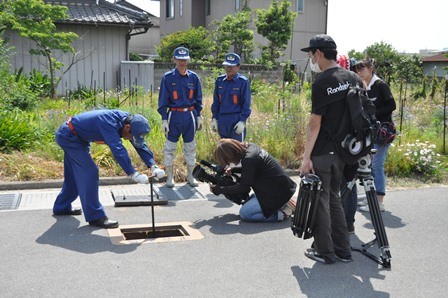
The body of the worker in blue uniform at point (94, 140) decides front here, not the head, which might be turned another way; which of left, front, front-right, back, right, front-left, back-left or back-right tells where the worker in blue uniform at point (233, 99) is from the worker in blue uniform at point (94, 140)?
front-left

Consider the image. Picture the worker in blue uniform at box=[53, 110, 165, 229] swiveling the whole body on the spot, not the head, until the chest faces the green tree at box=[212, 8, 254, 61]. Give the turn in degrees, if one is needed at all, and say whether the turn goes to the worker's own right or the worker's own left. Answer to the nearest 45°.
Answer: approximately 90° to the worker's own left

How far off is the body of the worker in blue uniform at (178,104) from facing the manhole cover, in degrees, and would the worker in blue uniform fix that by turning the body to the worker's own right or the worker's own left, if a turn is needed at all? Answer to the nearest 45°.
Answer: approximately 45° to the worker's own right

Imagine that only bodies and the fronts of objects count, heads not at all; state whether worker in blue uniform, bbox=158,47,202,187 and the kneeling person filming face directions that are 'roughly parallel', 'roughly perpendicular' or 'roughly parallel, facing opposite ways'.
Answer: roughly perpendicular

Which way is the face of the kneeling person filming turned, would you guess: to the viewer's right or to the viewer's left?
to the viewer's left

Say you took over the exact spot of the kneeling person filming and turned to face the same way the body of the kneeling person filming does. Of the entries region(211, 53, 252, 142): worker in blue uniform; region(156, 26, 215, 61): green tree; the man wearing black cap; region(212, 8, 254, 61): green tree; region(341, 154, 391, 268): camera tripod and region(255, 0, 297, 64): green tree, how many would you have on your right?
4

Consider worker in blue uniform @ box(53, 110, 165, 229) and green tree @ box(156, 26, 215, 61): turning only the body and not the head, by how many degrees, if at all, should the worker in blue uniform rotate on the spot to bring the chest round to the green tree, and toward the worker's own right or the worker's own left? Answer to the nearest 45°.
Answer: approximately 90° to the worker's own left

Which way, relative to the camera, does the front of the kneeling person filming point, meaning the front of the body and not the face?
to the viewer's left

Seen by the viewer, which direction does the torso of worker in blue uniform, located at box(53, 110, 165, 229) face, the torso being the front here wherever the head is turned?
to the viewer's right

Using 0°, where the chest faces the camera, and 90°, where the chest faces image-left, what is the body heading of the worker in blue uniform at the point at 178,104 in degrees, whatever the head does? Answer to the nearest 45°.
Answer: approximately 0°

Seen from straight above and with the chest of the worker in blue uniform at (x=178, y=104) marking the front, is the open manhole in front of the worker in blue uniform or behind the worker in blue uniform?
in front

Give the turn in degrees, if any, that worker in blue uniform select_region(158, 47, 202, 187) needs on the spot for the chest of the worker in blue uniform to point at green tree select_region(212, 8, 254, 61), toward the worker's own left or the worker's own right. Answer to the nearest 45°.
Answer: approximately 180°

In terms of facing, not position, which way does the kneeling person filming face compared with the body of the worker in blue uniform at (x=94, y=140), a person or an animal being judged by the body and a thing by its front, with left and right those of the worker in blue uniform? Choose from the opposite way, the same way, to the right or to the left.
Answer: the opposite way

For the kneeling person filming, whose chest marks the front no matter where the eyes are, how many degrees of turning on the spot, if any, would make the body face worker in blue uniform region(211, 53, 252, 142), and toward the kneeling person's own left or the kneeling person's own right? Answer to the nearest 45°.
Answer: approximately 90° to the kneeling person's own right

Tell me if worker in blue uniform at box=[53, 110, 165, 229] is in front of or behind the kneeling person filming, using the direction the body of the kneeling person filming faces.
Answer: in front
